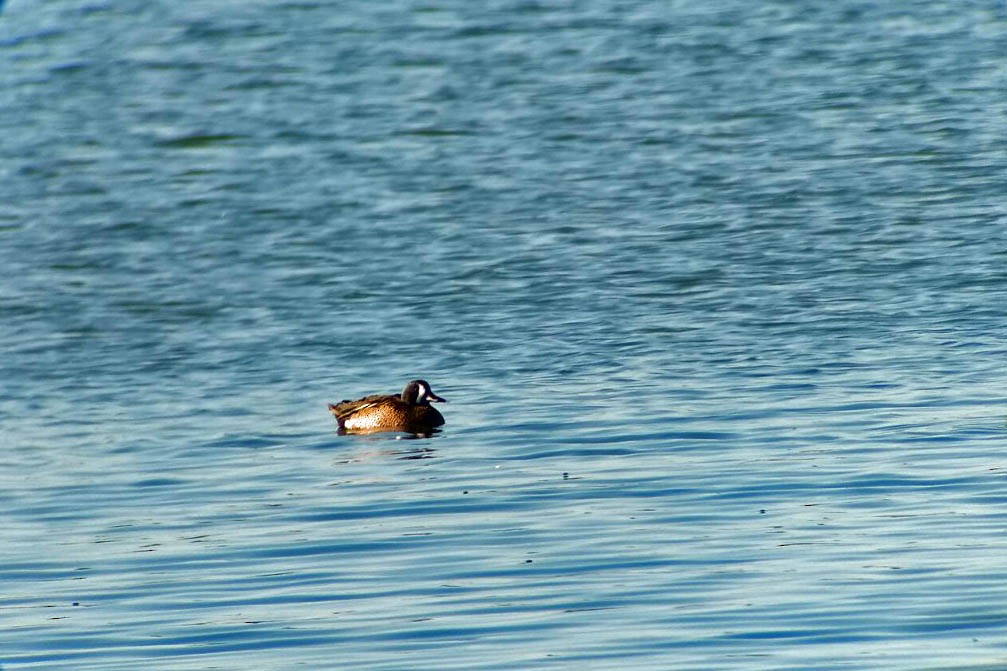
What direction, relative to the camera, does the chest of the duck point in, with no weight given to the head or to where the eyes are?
to the viewer's right
